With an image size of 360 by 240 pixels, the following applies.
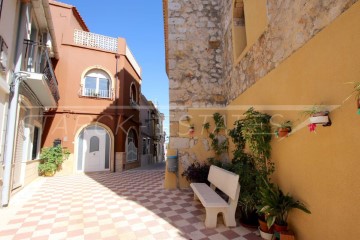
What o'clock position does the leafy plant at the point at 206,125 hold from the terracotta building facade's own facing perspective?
The leafy plant is roughly at 11 o'clock from the terracotta building facade.

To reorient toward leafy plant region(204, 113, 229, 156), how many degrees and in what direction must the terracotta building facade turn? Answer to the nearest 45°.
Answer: approximately 45° to its left

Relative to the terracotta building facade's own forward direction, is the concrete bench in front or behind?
in front

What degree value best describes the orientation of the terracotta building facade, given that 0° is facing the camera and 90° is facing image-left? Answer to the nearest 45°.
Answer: approximately 0°

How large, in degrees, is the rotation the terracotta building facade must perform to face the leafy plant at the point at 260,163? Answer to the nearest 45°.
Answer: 0° — it already faces it

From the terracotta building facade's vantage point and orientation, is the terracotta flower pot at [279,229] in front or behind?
in front

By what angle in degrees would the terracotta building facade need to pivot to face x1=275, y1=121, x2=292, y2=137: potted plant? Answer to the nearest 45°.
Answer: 0° — it already faces it
